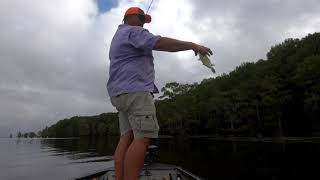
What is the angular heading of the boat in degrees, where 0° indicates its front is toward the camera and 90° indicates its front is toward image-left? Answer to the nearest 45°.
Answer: approximately 180°

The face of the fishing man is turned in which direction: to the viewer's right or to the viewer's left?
to the viewer's right
